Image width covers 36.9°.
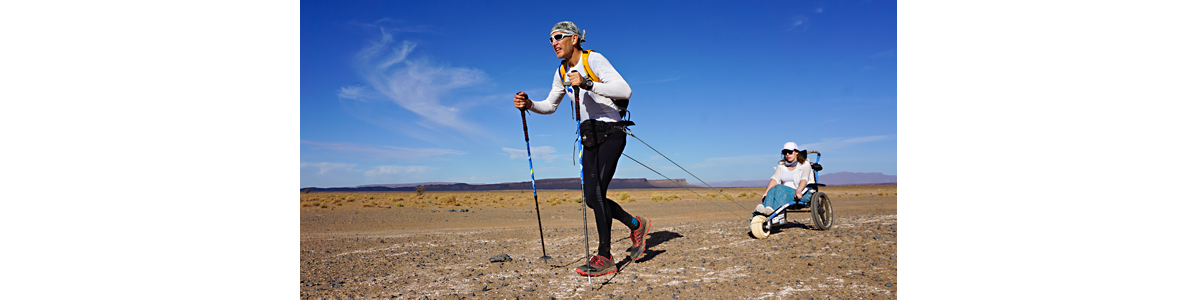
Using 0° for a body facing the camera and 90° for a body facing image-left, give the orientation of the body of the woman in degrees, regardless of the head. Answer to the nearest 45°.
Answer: approximately 45°

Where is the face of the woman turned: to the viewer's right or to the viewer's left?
to the viewer's left

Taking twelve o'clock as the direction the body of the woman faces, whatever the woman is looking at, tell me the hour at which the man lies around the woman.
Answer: The man is roughly at 11 o'clock from the woman.
